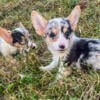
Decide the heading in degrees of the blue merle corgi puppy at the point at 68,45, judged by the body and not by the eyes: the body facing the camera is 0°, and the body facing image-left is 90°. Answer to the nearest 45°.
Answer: approximately 45°
